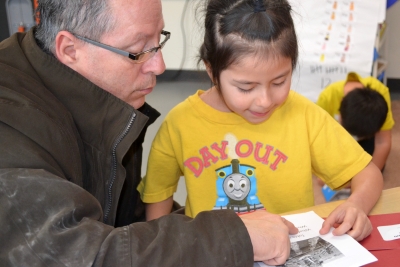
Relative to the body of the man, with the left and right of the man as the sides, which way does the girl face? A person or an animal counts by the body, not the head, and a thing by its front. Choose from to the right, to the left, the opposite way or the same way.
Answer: to the right

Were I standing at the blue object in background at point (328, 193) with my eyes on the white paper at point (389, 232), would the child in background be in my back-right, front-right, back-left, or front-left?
back-left

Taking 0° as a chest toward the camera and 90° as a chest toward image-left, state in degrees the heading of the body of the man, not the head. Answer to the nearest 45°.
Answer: approximately 270°

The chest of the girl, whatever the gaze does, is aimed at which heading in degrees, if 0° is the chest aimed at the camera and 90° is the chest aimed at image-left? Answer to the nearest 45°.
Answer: approximately 0°

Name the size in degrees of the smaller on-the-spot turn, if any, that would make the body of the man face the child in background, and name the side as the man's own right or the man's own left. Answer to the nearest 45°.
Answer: approximately 45° to the man's own left

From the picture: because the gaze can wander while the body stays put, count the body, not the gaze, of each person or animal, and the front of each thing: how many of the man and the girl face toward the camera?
1

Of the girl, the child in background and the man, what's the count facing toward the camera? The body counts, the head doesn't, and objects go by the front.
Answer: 2

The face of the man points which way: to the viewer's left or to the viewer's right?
to the viewer's right

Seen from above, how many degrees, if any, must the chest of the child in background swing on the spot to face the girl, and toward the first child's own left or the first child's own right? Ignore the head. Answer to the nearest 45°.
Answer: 0° — they already face them
